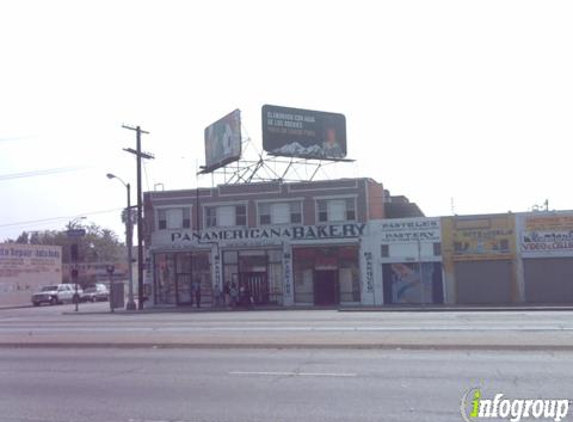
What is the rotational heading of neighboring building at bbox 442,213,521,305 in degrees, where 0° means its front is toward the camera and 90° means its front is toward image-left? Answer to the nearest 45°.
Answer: approximately 0°

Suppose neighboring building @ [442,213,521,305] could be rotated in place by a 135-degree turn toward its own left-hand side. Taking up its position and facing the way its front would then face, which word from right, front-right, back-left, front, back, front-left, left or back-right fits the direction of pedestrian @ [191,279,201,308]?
back-left

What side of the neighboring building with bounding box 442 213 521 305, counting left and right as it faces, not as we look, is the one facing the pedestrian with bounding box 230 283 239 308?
right

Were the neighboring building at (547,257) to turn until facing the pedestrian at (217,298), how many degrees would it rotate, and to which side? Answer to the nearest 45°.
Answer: approximately 90° to its right

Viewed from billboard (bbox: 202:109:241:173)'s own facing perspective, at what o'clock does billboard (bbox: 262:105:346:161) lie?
billboard (bbox: 262:105:346:161) is roughly at 8 o'clock from billboard (bbox: 202:109:241:173).

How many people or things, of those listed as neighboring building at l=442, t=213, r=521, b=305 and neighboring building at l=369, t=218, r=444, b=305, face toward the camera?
2

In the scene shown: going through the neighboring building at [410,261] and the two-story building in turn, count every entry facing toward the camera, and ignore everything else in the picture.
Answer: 2

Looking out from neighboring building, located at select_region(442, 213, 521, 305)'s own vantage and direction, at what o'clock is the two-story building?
The two-story building is roughly at 3 o'clock from the neighboring building.

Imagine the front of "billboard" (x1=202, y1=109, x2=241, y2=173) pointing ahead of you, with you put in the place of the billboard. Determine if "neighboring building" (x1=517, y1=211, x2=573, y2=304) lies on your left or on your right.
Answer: on your left
